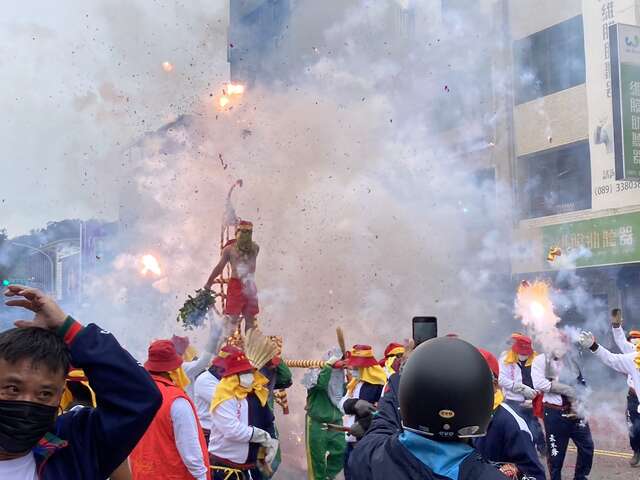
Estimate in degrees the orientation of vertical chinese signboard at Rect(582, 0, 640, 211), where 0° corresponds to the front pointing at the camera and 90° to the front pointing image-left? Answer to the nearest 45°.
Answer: approximately 45°

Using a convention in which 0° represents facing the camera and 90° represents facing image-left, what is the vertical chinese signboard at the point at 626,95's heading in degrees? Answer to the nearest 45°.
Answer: approximately 315°

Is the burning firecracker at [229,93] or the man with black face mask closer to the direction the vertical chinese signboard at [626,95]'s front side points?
the man with black face mask

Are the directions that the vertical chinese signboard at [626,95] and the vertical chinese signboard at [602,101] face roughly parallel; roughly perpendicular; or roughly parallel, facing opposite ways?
roughly perpendicular

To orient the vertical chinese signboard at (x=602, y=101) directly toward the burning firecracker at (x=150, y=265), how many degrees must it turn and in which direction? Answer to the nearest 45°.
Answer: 0° — it already faces it

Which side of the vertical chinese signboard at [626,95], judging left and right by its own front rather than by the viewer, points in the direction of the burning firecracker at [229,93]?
right

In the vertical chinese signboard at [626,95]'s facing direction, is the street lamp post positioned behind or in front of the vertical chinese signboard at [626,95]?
behind

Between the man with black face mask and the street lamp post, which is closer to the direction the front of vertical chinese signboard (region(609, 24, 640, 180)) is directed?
the man with black face mask

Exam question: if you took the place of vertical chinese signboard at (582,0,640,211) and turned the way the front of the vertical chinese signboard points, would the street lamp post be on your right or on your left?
on your right

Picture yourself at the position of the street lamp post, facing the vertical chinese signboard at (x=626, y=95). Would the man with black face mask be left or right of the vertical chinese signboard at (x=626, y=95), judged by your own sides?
right
